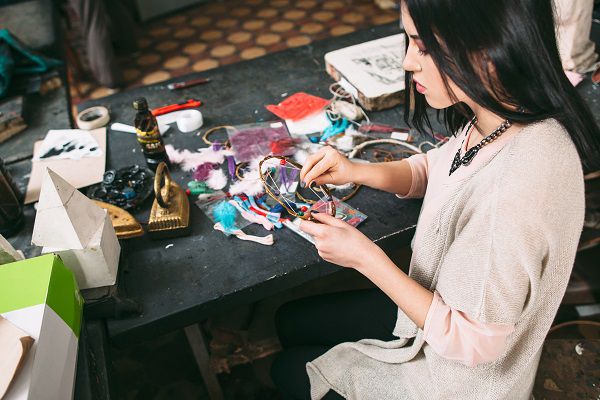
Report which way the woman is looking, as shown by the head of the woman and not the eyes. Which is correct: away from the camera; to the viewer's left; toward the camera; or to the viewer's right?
to the viewer's left

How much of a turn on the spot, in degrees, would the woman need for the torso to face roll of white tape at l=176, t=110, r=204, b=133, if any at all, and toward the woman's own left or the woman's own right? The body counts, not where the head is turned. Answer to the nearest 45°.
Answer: approximately 45° to the woman's own right

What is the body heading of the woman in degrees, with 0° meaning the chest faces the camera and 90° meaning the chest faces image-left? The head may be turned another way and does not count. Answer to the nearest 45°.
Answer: approximately 90°
